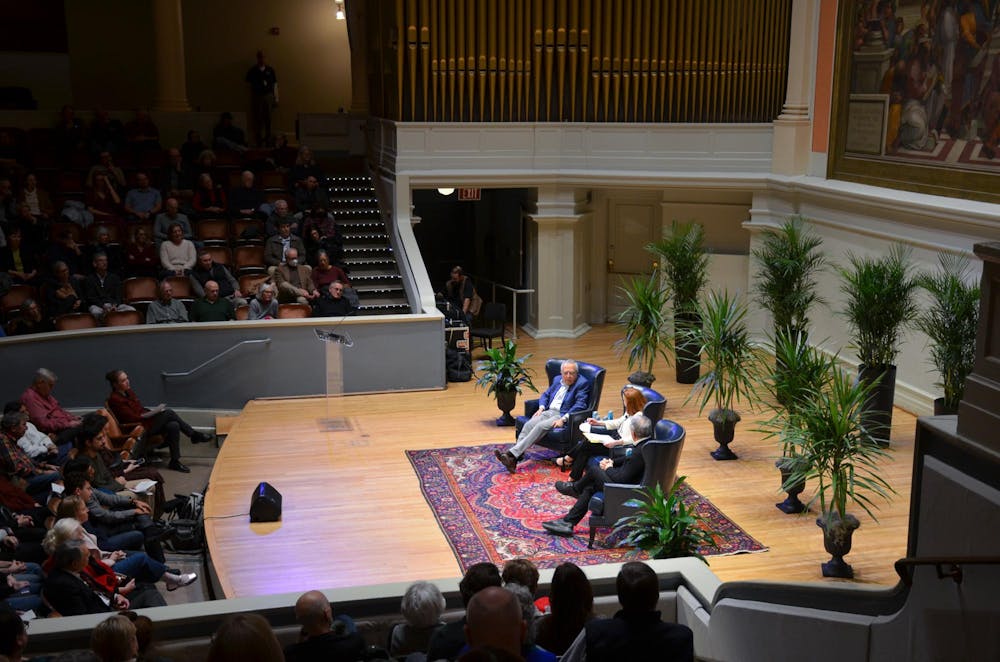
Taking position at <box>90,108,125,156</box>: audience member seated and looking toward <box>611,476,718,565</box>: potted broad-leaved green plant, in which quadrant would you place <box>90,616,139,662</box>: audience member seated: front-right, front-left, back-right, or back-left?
front-right

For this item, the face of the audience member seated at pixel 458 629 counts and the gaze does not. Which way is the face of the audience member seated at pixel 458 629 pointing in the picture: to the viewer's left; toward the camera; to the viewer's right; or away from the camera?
away from the camera

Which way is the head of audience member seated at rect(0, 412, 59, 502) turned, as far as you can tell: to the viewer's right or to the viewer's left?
to the viewer's right

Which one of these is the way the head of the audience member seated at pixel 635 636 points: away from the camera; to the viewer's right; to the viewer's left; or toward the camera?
away from the camera

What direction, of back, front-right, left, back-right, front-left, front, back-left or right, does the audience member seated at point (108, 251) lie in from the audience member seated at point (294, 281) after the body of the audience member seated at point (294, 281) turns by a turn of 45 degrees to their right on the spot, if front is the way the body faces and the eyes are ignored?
right

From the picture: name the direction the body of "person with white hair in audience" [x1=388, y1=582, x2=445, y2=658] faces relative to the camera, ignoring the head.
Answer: away from the camera

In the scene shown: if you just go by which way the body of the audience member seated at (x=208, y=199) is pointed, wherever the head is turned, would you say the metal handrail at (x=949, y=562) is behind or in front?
in front

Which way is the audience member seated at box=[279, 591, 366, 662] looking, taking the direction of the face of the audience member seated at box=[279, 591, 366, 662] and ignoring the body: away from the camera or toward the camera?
away from the camera

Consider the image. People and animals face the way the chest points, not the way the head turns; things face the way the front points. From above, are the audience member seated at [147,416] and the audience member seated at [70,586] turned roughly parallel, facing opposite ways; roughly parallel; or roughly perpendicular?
roughly parallel

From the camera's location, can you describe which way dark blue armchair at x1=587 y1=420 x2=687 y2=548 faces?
facing to the left of the viewer

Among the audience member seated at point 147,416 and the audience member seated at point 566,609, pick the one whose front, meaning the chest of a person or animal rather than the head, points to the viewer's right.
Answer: the audience member seated at point 147,416

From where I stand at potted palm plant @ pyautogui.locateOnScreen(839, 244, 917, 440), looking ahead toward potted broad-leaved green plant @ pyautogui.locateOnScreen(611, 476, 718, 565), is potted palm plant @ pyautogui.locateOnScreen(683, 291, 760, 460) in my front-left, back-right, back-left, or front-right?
front-right

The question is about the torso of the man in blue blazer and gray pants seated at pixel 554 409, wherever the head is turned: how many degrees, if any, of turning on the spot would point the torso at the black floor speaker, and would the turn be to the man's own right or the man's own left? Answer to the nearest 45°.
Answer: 0° — they already face it

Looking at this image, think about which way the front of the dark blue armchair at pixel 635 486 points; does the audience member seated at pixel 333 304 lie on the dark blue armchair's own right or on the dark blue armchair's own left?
on the dark blue armchair's own right

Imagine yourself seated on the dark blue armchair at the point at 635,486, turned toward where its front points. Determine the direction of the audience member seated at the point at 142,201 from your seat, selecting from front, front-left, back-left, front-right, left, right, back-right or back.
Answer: front-right

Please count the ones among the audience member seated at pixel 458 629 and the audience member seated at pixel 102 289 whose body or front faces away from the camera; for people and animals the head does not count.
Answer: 1

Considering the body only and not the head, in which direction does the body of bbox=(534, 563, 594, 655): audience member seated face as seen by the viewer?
away from the camera

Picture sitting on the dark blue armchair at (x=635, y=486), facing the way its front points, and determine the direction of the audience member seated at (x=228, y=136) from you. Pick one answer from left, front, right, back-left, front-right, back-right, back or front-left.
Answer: front-right

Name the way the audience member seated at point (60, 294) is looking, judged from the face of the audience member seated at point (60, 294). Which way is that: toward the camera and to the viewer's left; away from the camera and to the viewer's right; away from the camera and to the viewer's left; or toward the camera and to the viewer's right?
toward the camera and to the viewer's right

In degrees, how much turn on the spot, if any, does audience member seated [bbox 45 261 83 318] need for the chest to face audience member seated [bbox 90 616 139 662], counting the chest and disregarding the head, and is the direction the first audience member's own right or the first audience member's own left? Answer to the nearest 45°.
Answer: approximately 45° to the first audience member's own right

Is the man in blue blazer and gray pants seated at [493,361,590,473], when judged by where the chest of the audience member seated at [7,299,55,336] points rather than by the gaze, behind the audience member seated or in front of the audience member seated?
in front

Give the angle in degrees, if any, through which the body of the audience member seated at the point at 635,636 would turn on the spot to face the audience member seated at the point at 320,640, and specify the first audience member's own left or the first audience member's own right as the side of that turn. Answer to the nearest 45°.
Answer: approximately 90° to the first audience member's own left

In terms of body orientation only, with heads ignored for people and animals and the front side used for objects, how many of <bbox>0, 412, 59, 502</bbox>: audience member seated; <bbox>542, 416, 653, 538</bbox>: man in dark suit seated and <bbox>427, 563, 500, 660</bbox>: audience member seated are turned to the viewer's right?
1

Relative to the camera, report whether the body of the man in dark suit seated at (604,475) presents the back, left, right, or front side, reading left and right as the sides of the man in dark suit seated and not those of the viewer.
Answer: left
